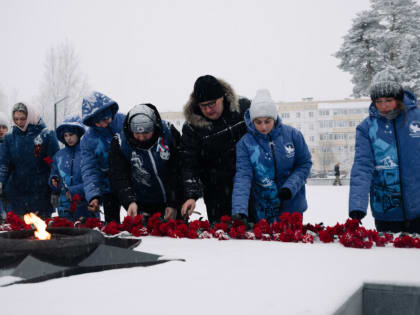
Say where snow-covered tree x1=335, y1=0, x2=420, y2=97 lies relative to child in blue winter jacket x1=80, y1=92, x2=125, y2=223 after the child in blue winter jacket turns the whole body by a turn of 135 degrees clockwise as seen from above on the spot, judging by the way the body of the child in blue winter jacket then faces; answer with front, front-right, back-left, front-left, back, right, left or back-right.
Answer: back-right

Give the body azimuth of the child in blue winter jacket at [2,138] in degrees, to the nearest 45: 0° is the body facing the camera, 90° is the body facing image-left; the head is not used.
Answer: approximately 315°

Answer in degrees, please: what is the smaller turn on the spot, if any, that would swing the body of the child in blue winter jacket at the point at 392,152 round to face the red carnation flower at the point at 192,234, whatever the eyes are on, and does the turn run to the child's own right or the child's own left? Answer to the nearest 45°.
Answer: approximately 45° to the child's own right

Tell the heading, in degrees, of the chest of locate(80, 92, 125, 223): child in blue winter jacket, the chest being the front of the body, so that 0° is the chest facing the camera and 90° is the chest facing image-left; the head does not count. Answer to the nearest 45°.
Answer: approximately 315°

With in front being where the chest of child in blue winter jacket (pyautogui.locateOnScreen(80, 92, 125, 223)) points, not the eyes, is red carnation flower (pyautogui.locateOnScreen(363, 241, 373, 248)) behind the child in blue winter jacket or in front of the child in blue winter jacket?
in front

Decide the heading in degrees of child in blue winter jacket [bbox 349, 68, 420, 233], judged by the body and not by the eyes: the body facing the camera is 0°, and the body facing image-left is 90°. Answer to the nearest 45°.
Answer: approximately 0°

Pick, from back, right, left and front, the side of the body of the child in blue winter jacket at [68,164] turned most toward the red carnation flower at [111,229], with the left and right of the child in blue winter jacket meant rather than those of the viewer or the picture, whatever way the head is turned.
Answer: front
